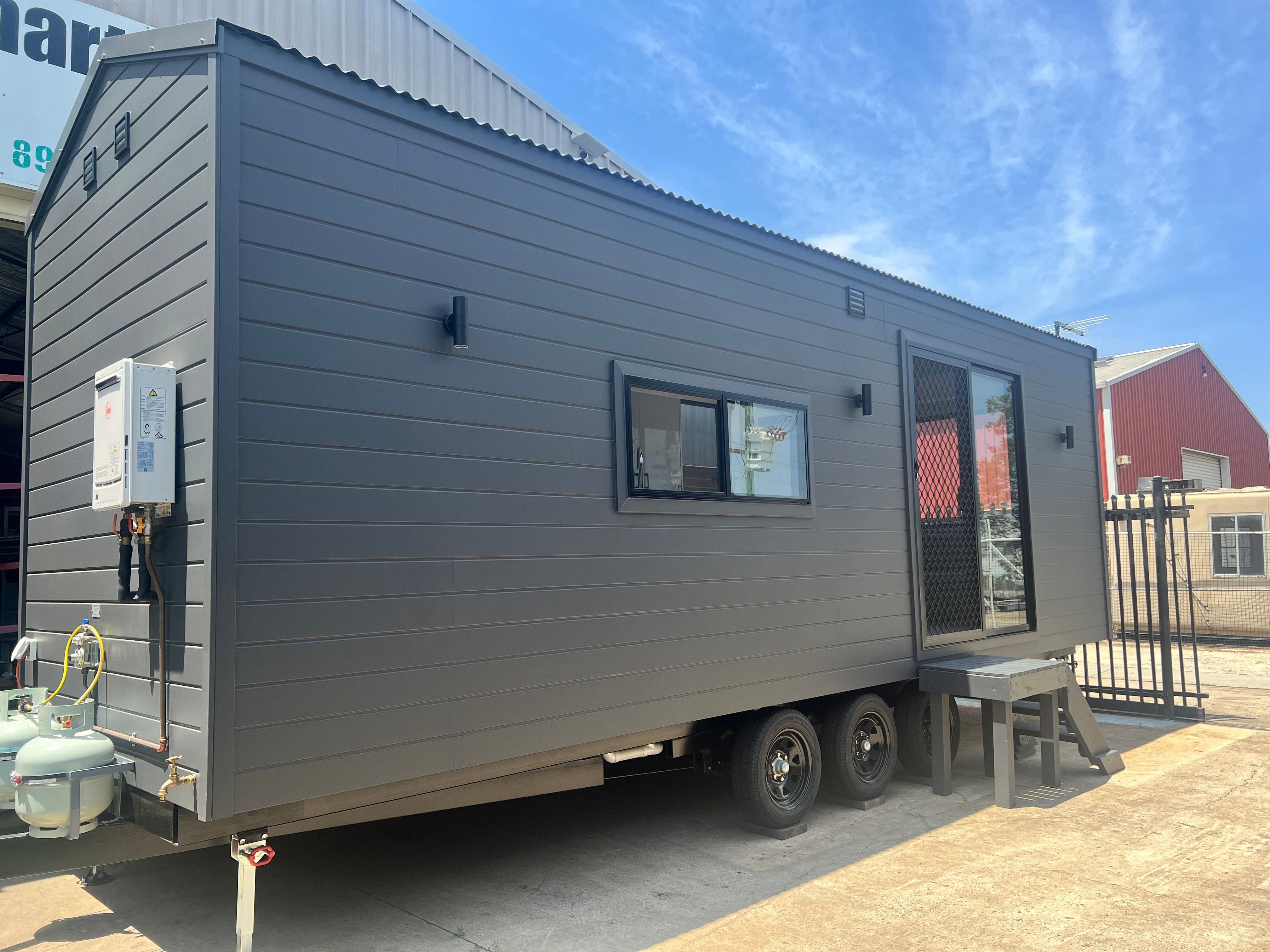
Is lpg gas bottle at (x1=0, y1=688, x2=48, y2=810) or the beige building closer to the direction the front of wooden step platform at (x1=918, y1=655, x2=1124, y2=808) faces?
the beige building

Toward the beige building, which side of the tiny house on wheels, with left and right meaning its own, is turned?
back

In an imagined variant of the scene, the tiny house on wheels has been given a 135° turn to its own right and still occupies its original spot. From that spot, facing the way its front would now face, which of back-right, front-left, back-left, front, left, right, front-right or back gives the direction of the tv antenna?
front-right

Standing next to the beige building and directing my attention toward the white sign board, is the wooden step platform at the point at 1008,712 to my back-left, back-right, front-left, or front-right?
front-left

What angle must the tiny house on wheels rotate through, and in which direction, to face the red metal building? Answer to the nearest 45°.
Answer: approximately 180°

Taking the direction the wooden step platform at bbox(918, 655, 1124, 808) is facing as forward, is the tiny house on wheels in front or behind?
behind

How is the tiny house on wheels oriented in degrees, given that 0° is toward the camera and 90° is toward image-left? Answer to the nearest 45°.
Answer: approximately 45°

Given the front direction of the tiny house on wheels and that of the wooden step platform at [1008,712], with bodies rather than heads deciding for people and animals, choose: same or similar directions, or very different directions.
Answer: very different directions

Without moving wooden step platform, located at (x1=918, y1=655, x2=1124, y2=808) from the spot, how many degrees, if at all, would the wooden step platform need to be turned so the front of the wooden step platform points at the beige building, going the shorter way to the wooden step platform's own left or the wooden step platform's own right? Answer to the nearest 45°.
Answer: approximately 45° to the wooden step platform's own left

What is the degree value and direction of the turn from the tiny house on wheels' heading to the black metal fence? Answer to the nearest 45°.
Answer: approximately 180°

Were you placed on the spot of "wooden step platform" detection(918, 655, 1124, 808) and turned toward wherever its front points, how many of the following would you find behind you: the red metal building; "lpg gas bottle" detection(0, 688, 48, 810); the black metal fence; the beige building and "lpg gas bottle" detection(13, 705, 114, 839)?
2

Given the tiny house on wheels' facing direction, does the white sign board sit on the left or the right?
on its right
